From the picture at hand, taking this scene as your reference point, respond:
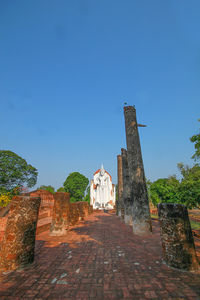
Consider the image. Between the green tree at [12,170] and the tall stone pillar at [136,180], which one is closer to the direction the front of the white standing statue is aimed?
the tall stone pillar

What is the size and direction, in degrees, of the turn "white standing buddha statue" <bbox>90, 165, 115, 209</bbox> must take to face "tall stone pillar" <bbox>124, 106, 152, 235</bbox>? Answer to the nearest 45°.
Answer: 0° — it already faces it

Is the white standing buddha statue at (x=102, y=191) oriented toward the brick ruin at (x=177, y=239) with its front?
yes

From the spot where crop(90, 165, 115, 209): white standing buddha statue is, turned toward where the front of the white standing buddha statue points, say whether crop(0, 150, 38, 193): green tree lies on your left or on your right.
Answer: on your right

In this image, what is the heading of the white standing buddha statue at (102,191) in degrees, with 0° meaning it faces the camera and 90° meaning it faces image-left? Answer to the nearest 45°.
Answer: approximately 0°

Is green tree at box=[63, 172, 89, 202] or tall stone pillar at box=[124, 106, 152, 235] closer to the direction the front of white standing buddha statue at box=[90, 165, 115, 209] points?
the tall stone pillar

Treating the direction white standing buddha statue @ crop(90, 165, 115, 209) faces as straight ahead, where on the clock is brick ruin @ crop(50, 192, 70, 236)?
The brick ruin is roughly at 12 o'clock from the white standing buddha statue.
